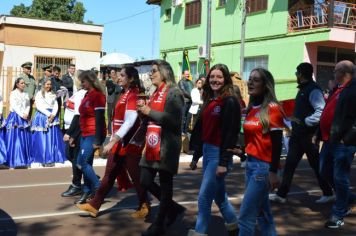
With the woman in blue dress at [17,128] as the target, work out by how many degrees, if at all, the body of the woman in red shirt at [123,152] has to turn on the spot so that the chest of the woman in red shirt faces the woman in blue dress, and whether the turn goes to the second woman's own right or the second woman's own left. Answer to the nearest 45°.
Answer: approximately 45° to the second woman's own right

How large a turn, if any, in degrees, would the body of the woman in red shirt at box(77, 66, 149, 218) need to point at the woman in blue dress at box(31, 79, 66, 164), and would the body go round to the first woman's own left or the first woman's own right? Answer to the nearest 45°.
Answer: approximately 90° to the first woman's own right

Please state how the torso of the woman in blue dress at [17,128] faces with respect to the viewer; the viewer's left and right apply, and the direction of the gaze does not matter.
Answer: facing the viewer and to the right of the viewer

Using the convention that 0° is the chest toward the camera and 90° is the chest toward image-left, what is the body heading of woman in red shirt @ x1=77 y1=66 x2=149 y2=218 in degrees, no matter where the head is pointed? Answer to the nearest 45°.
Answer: approximately 90°

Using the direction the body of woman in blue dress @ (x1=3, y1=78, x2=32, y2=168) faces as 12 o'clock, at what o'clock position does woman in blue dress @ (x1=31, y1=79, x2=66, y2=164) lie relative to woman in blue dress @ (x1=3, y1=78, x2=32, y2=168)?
woman in blue dress @ (x1=31, y1=79, x2=66, y2=164) is roughly at 10 o'clock from woman in blue dress @ (x1=3, y1=78, x2=32, y2=168).
